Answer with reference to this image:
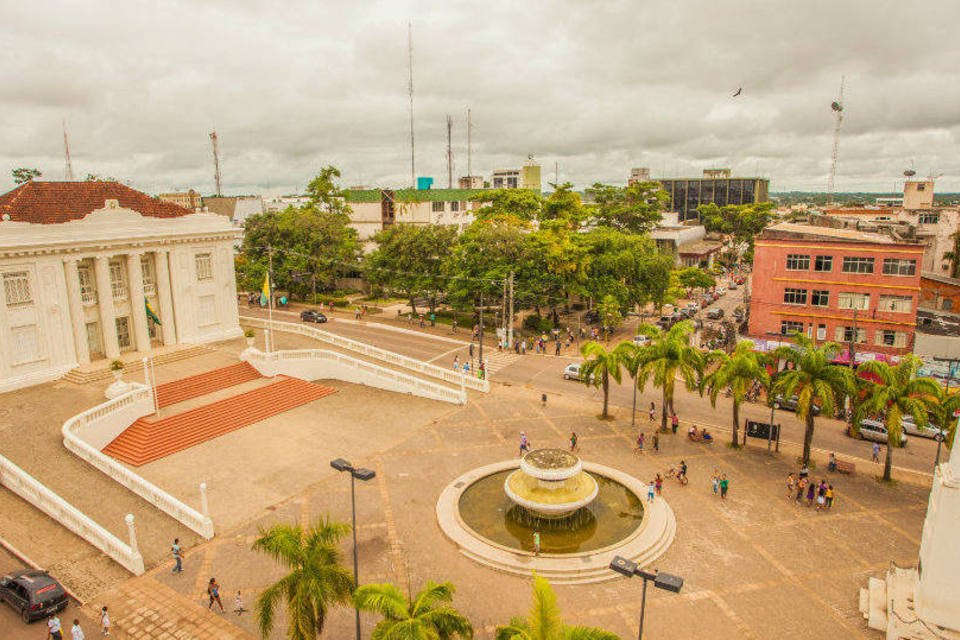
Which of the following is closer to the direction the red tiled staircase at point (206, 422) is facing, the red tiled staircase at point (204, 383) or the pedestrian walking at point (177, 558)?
the pedestrian walking

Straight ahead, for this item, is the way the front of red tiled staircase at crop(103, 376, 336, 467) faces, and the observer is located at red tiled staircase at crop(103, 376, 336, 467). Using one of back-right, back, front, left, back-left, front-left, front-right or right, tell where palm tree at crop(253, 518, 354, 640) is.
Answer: front-right

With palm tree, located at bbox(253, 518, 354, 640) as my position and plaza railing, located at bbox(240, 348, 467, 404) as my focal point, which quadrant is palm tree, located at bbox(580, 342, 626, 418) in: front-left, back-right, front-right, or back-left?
front-right

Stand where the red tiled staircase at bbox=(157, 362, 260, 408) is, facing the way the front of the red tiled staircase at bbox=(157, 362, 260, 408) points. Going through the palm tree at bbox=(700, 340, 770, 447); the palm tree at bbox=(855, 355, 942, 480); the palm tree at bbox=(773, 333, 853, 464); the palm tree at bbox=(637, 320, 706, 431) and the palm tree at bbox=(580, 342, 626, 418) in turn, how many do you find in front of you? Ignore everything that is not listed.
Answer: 5

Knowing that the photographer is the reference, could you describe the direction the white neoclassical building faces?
facing the viewer and to the right of the viewer

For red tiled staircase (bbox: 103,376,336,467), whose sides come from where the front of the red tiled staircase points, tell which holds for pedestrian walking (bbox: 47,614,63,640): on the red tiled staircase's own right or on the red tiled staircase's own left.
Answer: on the red tiled staircase's own right

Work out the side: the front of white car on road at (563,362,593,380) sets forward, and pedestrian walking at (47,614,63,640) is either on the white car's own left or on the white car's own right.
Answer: on the white car's own left

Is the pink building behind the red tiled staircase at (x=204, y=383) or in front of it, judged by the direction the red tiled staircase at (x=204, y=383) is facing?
in front

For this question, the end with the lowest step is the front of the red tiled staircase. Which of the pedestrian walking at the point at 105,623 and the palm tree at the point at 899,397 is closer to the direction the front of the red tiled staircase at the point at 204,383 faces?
the palm tree

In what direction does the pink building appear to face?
toward the camera

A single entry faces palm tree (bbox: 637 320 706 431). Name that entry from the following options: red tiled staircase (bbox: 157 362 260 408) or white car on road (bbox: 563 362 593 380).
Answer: the red tiled staircase

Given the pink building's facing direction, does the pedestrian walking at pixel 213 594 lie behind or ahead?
ahead

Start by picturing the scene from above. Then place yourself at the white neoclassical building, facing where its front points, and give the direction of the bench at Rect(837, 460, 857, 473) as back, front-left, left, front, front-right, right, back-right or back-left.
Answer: front

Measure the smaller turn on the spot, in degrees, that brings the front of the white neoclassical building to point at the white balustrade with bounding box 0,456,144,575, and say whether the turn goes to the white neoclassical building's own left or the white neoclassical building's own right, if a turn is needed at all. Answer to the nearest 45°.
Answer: approximately 45° to the white neoclassical building's own right

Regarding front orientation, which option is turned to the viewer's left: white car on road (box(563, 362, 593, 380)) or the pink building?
the white car on road

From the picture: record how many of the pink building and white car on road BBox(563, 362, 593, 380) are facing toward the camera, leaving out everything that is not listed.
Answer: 1

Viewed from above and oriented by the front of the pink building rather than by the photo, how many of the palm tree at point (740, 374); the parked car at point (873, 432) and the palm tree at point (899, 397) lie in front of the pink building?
3

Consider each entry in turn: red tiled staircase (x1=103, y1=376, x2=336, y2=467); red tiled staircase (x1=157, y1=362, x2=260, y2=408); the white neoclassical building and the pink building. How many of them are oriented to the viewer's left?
0
